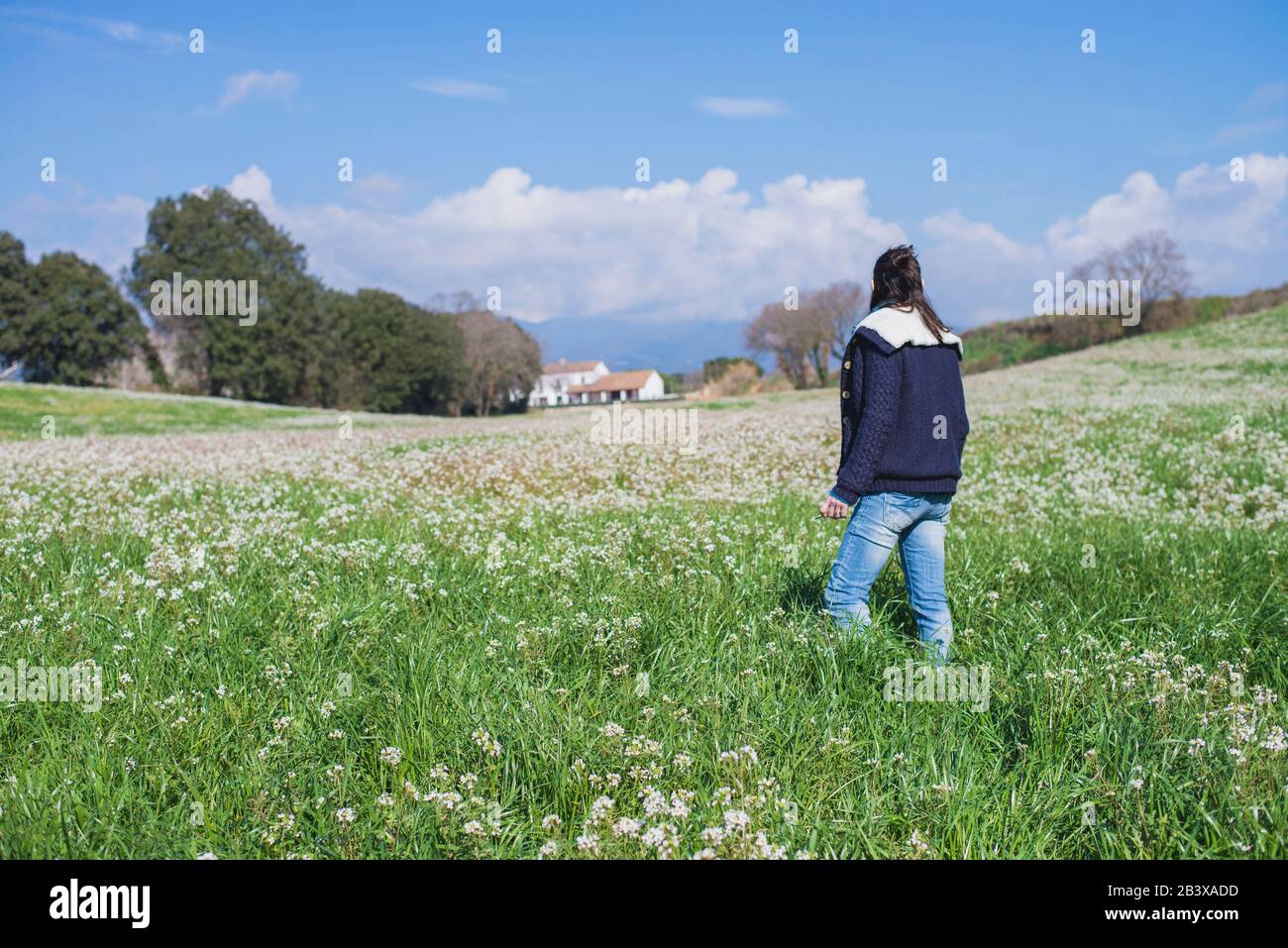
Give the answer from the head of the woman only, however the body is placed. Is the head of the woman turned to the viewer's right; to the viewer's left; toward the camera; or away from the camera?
away from the camera

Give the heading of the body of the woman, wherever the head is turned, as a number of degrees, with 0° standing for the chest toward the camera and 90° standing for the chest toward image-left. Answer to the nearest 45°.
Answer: approximately 135°
